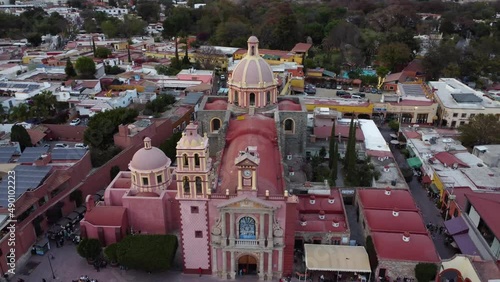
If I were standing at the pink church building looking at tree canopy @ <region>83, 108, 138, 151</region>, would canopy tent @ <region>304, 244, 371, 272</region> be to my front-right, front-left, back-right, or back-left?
back-left

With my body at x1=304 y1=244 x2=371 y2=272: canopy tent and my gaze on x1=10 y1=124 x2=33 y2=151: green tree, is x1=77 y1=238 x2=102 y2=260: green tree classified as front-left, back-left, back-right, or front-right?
front-left

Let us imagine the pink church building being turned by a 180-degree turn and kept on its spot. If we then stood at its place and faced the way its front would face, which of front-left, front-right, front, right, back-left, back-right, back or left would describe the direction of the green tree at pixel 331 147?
front-right

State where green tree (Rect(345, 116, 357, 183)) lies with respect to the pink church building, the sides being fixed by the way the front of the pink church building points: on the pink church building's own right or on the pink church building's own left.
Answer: on the pink church building's own left

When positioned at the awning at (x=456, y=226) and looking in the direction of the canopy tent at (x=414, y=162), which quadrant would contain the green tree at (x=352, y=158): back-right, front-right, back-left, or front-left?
front-left

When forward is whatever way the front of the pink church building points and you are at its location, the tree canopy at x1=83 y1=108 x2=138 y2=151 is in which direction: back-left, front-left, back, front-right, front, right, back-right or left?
back-right

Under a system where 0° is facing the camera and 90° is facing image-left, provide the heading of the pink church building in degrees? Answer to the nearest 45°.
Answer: approximately 0°

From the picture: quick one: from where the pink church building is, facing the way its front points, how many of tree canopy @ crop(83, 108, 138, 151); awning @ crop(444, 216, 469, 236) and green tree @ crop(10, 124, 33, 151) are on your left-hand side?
1

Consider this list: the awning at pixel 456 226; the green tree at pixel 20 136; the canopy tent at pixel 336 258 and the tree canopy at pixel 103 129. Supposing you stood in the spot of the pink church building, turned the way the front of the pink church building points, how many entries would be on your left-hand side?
2

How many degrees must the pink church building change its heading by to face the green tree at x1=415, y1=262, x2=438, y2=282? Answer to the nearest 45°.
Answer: approximately 90° to its left

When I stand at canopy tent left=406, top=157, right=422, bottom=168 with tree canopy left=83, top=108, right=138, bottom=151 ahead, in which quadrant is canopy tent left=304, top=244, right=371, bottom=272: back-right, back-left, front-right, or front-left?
front-left

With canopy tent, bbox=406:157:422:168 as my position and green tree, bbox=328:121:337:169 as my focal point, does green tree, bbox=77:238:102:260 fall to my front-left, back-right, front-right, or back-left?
front-left

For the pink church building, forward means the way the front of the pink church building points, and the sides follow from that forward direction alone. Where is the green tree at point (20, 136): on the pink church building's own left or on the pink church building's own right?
on the pink church building's own right

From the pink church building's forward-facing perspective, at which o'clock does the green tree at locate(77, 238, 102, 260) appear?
The green tree is roughly at 3 o'clock from the pink church building.

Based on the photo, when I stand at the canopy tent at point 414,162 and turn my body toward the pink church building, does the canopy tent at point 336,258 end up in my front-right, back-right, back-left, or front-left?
front-left

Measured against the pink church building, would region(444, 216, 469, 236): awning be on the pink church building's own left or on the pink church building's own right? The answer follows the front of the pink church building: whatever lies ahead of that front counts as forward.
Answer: on the pink church building's own left
